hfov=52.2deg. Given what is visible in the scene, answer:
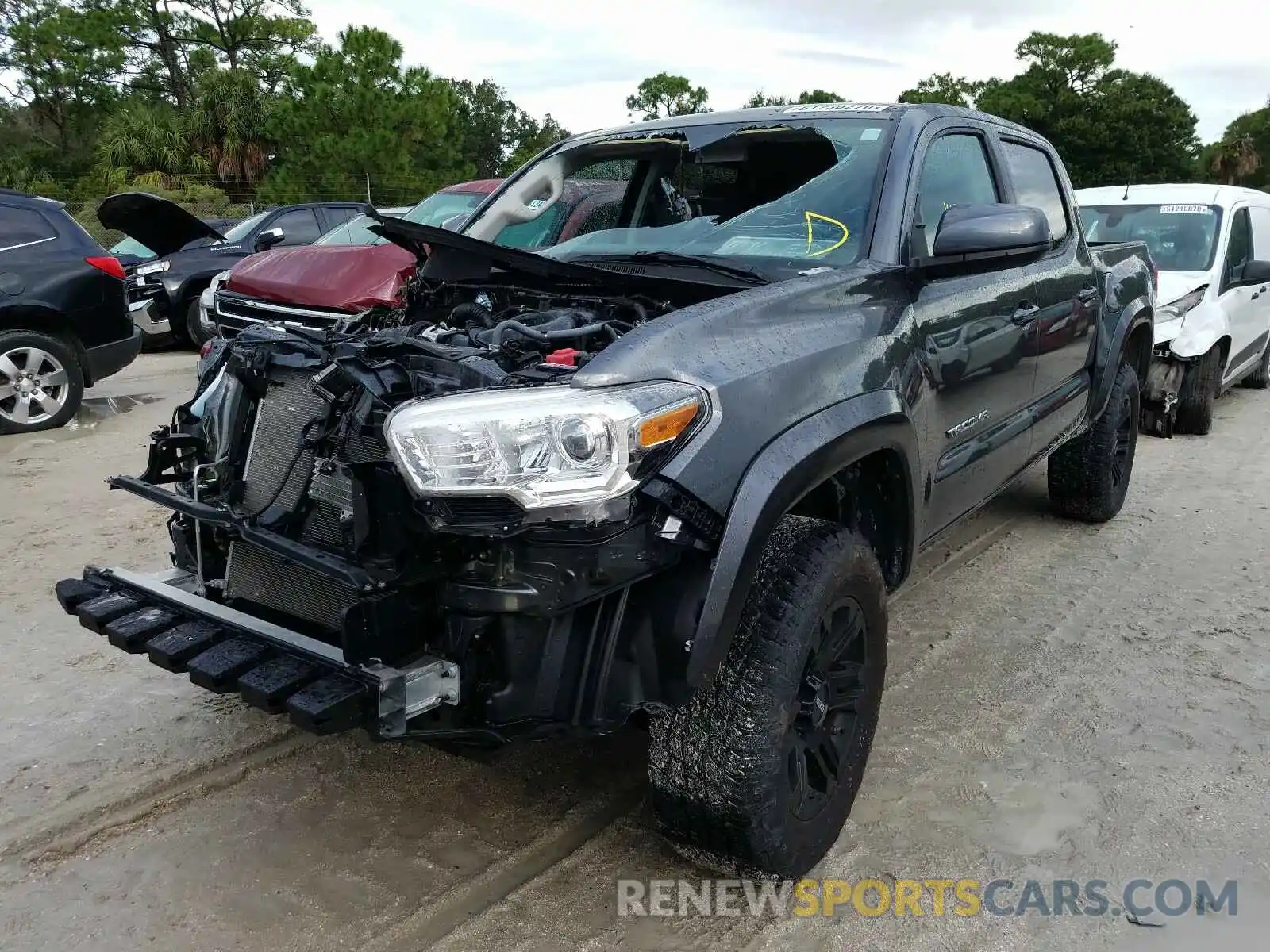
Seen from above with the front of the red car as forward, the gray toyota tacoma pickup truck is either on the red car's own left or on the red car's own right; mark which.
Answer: on the red car's own left

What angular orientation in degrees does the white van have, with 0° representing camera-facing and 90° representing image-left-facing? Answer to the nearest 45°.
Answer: approximately 45°

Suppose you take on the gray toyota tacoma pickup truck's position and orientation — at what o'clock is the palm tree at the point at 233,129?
The palm tree is roughly at 4 o'clock from the gray toyota tacoma pickup truck.

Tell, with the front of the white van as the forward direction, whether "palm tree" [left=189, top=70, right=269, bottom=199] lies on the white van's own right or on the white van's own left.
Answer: on the white van's own right

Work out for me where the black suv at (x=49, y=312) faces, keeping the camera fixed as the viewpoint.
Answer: facing to the left of the viewer

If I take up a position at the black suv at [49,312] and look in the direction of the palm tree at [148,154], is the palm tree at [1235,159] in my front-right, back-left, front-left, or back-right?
front-right

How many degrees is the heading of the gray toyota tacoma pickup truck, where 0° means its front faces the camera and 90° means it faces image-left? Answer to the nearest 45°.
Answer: approximately 45°

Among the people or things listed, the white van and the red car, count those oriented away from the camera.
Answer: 0

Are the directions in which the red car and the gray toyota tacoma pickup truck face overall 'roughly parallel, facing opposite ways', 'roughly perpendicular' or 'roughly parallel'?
roughly parallel

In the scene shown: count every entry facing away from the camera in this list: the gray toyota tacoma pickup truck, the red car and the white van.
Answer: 0

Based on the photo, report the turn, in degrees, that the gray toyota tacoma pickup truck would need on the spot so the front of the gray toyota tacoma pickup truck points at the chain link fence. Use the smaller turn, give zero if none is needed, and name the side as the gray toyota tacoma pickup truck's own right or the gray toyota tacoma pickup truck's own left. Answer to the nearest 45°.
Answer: approximately 135° to the gray toyota tacoma pickup truck's own right

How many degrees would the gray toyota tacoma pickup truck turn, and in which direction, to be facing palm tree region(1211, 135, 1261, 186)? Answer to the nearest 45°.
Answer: approximately 180°

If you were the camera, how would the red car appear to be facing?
facing the viewer and to the left of the viewer

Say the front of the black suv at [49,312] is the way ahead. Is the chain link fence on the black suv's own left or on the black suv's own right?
on the black suv's own right

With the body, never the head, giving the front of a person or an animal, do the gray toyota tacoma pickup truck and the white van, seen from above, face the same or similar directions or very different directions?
same or similar directions
